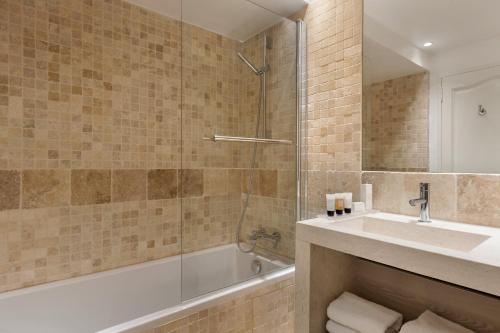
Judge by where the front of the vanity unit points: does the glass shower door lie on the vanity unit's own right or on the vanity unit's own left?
on the vanity unit's own right

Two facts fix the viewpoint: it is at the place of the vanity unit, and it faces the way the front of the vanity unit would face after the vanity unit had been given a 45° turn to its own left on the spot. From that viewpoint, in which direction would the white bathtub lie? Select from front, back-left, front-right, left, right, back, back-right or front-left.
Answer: right

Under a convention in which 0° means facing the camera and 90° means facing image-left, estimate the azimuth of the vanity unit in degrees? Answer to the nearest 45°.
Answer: approximately 45°
